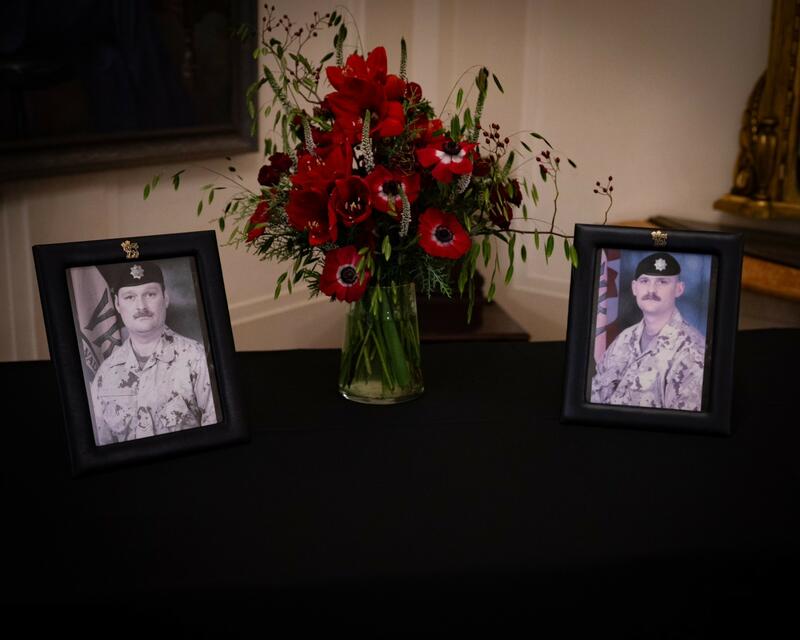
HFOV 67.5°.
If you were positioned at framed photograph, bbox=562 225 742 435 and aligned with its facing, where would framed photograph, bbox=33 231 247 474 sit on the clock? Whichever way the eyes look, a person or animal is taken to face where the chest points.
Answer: framed photograph, bbox=33 231 247 474 is roughly at 2 o'clock from framed photograph, bbox=562 225 742 435.

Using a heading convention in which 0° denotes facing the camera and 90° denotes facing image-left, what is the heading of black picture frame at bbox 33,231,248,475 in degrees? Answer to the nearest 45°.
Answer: approximately 315°

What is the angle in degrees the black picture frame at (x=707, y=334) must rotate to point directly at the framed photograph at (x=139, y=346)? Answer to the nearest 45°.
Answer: approximately 45° to its right

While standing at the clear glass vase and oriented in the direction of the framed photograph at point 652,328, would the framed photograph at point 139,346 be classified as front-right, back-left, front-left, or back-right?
back-right

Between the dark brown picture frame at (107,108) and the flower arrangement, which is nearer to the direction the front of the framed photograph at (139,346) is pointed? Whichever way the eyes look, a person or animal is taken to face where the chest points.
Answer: the flower arrangement
